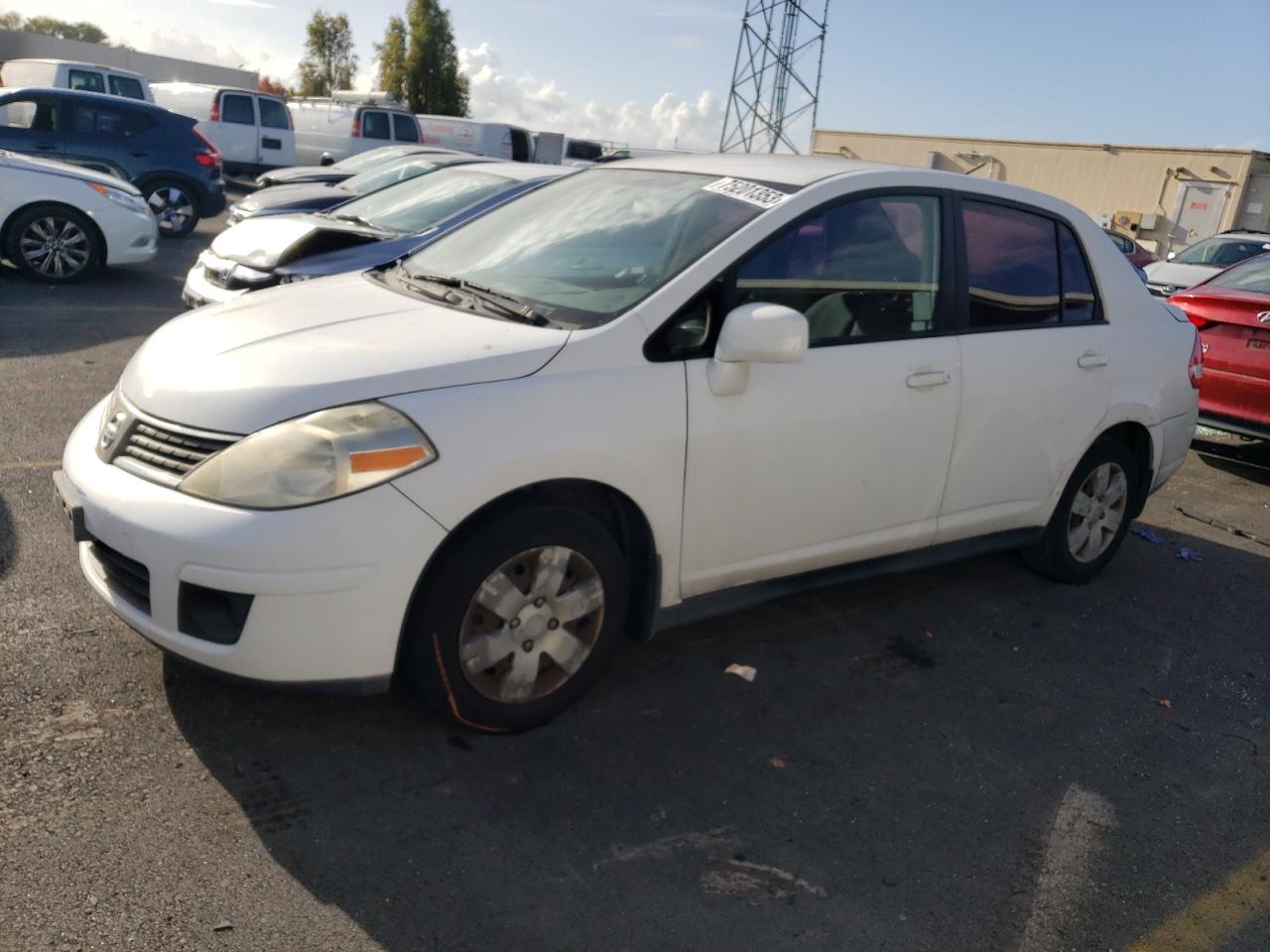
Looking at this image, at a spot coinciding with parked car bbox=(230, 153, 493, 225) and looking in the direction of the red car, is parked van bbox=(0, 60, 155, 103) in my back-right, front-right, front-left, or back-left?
back-left

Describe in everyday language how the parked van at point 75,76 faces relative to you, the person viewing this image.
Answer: facing away from the viewer and to the left of the viewer

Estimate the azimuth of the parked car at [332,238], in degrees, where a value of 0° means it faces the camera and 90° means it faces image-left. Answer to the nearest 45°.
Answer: approximately 45°

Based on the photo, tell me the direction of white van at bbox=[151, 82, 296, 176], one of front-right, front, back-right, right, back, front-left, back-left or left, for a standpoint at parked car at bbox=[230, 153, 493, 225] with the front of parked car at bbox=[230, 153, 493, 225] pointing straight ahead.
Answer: back-right

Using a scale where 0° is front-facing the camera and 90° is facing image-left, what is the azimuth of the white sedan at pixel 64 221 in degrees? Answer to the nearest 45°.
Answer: approximately 270°

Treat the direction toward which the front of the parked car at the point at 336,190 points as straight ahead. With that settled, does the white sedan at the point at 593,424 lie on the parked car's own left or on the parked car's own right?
on the parked car's own left

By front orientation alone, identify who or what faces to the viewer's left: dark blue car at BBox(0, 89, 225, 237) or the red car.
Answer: the dark blue car

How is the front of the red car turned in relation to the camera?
facing away from the viewer and to the right of the viewer

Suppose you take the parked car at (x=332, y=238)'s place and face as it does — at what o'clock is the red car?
The red car is roughly at 8 o'clock from the parked car.

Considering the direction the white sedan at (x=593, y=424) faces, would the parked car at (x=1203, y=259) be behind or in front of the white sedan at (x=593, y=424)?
behind

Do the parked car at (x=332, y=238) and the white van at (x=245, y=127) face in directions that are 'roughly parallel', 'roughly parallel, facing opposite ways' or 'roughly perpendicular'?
roughly perpendicular

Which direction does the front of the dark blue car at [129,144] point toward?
to the viewer's left

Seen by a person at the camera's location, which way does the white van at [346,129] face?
facing away from the viewer and to the left of the viewer

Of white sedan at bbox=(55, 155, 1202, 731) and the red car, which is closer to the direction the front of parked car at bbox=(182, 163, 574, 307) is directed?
the white sedan

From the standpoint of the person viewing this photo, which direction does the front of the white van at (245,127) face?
facing away from the viewer and to the left of the viewer
